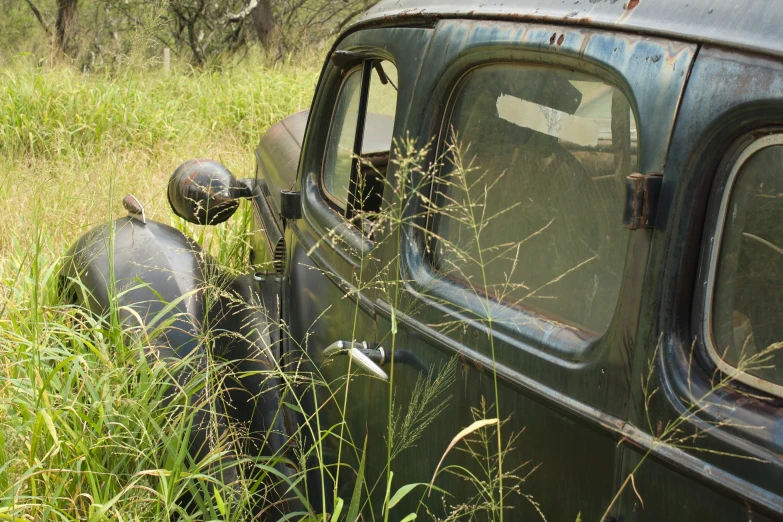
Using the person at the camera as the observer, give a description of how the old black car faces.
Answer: facing away from the viewer and to the left of the viewer
